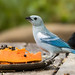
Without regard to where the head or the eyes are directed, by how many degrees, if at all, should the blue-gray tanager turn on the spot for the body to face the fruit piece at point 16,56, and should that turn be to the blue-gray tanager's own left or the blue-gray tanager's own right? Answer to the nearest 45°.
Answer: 0° — it already faces it

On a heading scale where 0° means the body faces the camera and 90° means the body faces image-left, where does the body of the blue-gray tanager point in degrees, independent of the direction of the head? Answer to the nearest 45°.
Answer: approximately 90°
